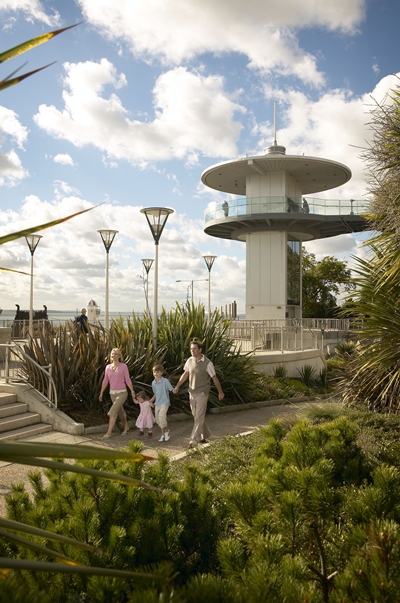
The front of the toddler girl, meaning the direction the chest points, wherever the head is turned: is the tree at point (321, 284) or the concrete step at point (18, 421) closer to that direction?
the concrete step

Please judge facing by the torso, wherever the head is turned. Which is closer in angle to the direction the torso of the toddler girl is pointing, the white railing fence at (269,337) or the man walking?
the man walking

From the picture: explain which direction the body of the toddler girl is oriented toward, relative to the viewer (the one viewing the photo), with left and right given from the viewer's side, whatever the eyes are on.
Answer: facing the viewer and to the left of the viewer

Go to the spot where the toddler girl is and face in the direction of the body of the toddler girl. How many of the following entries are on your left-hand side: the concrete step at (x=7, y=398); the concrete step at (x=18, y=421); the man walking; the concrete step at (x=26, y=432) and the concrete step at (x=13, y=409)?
1

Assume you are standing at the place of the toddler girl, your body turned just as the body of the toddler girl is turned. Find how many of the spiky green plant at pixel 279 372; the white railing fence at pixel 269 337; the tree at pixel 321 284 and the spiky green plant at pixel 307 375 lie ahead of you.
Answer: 0

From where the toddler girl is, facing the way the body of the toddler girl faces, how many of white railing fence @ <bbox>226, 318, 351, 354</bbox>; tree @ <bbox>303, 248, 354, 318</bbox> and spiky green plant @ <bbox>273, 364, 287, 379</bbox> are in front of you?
0

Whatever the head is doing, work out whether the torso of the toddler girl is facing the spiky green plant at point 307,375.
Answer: no

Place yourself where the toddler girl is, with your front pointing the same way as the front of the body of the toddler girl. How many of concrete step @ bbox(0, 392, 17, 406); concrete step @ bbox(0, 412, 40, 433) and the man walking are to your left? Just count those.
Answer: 1

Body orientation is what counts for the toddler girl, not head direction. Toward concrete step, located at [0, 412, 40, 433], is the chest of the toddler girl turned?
no

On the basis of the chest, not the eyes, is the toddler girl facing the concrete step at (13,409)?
no

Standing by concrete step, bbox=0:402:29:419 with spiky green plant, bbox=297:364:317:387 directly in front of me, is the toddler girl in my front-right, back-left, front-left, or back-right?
front-right

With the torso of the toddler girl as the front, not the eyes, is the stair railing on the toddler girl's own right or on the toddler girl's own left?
on the toddler girl's own right
